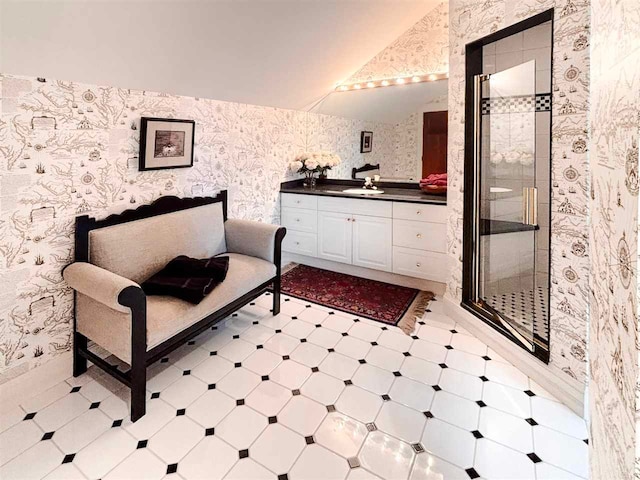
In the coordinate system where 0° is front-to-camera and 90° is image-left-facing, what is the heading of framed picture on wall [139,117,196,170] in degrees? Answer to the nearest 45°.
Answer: approximately 315°

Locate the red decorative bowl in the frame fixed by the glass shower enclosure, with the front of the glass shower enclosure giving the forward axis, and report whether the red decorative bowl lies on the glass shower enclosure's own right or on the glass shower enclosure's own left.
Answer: on the glass shower enclosure's own right
